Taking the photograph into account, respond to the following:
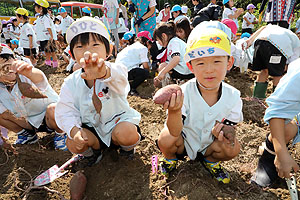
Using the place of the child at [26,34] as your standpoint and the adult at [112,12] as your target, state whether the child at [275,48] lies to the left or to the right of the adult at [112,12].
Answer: right

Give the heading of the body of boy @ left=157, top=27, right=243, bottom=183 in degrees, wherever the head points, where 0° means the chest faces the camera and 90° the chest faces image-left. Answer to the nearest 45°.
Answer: approximately 0°

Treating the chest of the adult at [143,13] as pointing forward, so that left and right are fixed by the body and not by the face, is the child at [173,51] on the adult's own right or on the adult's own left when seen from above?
on the adult's own left

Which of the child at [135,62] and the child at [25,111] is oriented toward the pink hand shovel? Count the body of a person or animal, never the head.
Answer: the child at [25,111]
